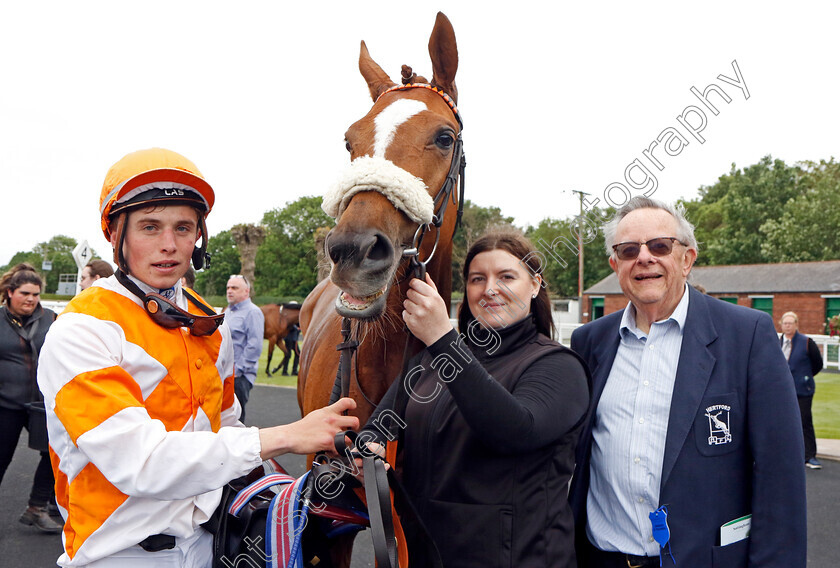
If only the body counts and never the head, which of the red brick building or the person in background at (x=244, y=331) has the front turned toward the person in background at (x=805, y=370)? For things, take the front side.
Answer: the red brick building

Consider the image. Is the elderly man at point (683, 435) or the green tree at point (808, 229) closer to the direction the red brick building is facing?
the elderly man

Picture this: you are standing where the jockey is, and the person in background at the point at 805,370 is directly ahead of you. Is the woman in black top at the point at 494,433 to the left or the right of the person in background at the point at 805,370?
right

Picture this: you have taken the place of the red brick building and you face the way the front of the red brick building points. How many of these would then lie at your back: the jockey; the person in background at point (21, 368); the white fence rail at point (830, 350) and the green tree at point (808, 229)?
1

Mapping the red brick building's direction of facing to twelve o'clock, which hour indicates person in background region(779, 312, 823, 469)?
The person in background is roughly at 12 o'clock from the red brick building.

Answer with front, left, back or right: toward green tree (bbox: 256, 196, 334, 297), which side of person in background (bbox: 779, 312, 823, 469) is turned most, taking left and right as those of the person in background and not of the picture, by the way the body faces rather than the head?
right

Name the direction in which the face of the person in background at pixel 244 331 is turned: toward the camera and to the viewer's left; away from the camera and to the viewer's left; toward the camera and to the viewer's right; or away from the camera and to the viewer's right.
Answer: toward the camera and to the viewer's left

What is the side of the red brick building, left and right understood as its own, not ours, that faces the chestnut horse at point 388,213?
front

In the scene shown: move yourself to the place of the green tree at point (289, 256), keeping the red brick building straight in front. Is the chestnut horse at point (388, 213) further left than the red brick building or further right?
right

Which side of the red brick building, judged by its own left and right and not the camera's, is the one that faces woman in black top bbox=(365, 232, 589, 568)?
front

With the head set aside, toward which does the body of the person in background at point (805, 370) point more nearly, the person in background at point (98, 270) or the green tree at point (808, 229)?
the person in background

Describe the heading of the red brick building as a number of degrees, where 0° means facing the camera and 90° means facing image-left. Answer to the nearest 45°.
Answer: approximately 0°
